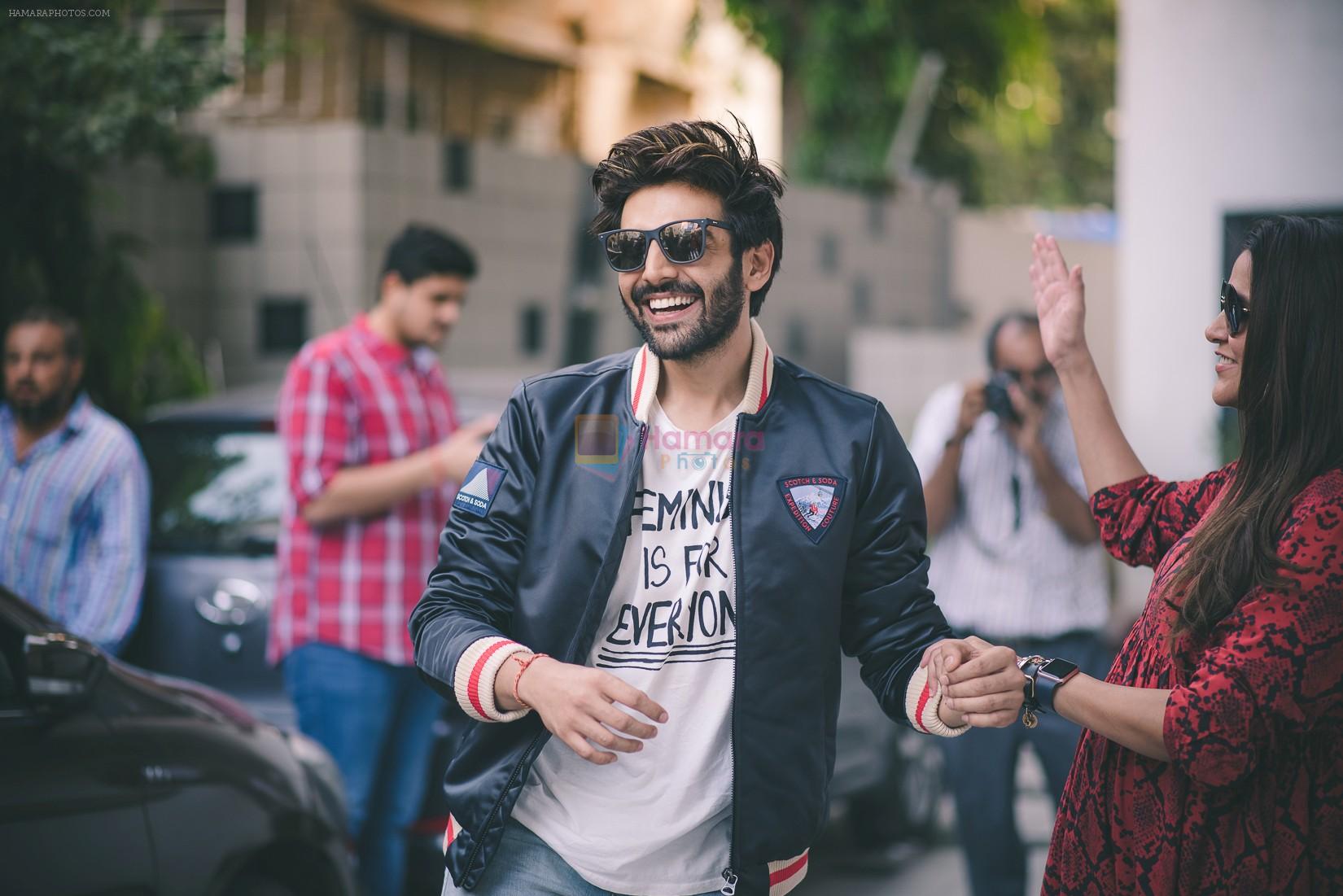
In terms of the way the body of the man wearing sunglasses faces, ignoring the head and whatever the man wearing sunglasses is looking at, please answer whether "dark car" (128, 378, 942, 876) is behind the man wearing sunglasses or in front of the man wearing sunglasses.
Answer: behind

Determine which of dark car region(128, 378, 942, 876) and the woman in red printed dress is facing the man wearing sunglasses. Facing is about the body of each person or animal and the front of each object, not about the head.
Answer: the woman in red printed dress

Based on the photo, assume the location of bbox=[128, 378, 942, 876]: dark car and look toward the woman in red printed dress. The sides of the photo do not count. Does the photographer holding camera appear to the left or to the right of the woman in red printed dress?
left

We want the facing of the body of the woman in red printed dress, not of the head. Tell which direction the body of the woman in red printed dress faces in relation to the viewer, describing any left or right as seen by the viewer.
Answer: facing to the left of the viewer

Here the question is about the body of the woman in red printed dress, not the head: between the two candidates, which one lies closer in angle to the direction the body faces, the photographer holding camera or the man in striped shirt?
the man in striped shirt

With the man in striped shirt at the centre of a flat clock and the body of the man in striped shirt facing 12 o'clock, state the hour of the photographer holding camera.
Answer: The photographer holding camera is roughly at 8 o'clock from the man in striped shirt.

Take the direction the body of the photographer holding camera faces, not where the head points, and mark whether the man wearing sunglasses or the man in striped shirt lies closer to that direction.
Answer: the man wearing sunglasses

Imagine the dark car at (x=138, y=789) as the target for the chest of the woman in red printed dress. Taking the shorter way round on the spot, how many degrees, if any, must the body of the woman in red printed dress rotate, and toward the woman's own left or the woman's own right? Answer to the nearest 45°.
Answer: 0° — they already face it

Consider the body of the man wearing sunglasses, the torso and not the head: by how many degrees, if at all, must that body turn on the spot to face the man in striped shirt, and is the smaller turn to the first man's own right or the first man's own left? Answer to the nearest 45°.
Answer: approximately 135° to the first man's own right

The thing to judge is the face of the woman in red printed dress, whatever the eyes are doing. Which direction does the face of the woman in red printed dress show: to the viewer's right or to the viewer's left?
to the viewer's left
